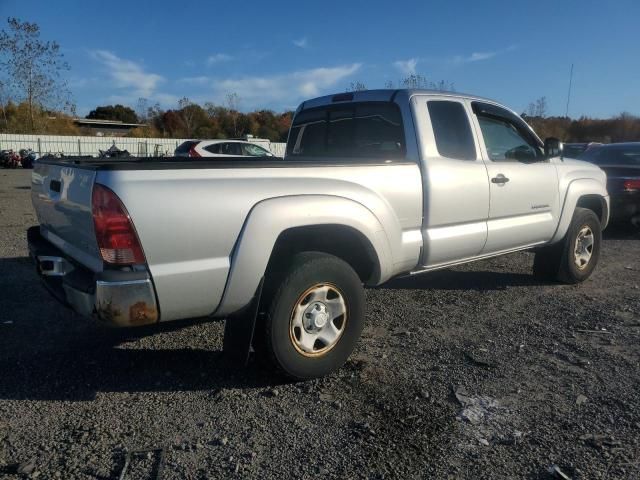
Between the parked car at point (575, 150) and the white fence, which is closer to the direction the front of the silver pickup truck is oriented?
the parked car

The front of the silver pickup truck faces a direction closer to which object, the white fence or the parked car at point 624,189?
the parked car

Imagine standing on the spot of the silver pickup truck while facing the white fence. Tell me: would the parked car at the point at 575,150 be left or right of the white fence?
right

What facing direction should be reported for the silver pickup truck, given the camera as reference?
facing away from the viewer and to the right of the viewer

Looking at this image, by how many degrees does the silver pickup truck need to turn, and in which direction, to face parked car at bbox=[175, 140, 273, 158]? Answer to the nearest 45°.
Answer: approximately 45° to its left

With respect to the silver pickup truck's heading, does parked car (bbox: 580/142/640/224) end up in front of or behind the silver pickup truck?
in front

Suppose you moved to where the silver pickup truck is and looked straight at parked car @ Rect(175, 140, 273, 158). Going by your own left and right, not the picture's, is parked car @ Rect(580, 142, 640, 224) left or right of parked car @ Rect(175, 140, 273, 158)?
right

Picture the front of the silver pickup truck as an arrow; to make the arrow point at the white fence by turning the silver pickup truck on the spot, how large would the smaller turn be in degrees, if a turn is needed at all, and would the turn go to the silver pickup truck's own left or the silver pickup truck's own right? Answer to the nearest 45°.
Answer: approximately 90° to the silver pickup truck's own left
